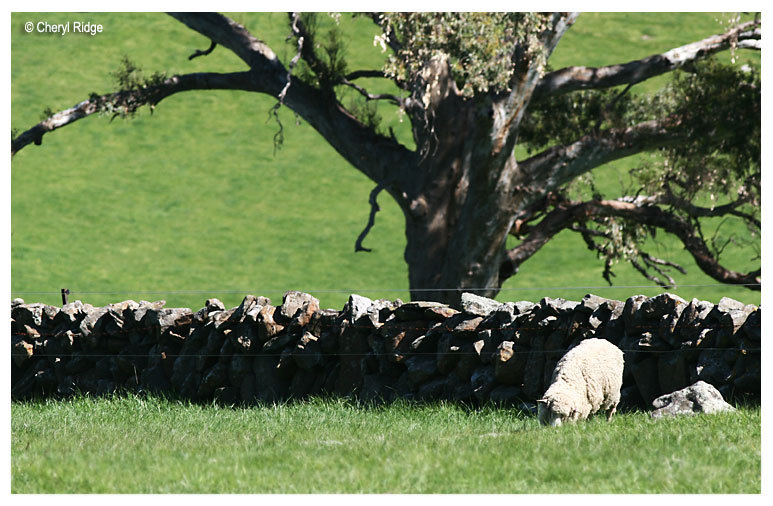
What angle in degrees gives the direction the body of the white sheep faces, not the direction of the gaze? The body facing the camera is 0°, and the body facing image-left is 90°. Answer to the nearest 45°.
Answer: approximately 45°

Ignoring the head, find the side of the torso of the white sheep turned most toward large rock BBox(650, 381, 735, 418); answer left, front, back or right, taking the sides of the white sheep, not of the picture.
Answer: back

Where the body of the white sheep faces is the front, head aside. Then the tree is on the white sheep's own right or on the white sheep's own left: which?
on the white sheep's own right
